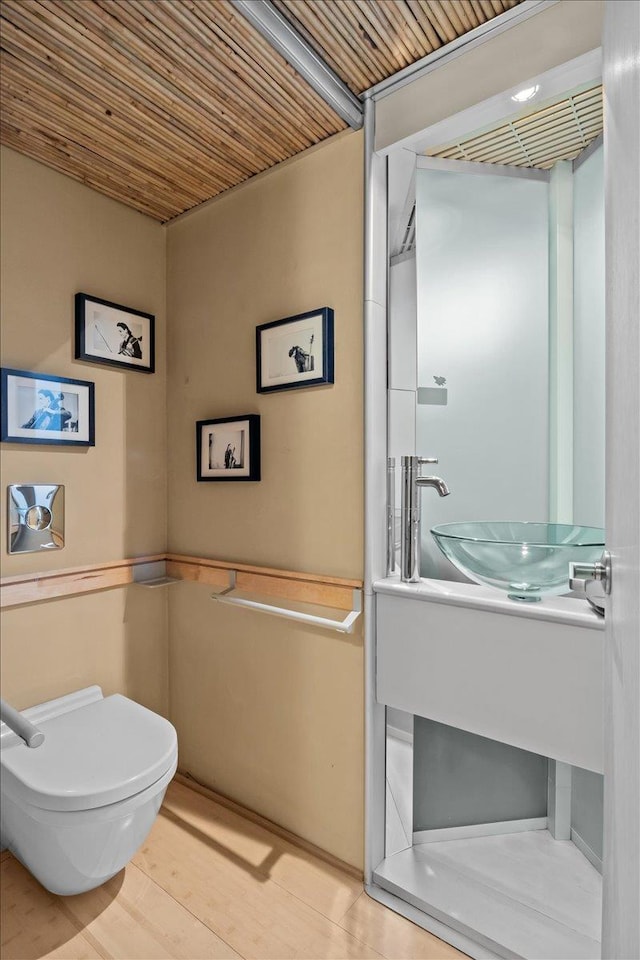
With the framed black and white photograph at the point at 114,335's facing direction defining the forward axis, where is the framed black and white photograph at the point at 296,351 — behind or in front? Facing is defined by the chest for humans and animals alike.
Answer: in front

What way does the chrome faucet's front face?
to the viewer's right

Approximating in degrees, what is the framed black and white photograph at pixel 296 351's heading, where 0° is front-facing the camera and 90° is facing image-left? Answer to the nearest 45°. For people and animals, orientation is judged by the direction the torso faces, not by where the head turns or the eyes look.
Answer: approximately 45°

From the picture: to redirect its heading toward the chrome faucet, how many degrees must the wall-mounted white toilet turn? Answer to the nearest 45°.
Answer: approximately 45° to its left

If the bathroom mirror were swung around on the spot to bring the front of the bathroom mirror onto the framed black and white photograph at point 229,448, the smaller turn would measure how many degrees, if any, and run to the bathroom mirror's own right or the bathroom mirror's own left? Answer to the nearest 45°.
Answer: approximately 45° to the bathroom mirror's own right

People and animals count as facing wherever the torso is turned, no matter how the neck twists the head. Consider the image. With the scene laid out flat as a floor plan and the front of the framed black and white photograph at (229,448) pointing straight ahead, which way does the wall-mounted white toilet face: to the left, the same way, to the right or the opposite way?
to the left

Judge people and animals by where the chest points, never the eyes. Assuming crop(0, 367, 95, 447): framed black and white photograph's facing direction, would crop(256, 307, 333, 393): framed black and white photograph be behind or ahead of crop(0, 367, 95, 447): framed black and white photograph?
ahead
